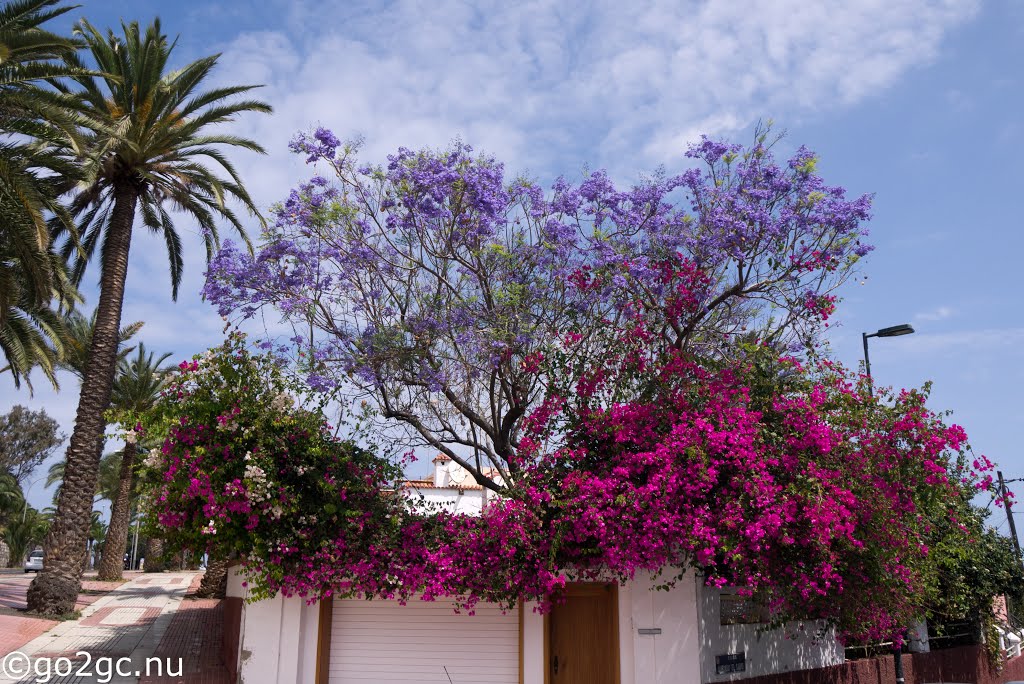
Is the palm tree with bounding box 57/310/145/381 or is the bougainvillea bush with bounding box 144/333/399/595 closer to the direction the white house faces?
the bougainvillea bush

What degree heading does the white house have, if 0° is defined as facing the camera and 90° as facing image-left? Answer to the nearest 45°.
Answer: approximately 0°

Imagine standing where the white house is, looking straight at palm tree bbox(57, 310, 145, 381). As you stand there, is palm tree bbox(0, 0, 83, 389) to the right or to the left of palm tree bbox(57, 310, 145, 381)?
left

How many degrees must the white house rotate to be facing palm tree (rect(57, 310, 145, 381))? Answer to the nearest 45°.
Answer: approximately 135° to its right

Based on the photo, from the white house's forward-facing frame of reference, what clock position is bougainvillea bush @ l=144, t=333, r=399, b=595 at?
The bougainvillea bush is roughly at 2 o'clock from the white house.

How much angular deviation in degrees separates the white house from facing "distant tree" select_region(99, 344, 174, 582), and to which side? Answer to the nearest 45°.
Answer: approximately 135° to its right

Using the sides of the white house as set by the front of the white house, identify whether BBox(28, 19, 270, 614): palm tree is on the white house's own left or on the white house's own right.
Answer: on the white house's own right

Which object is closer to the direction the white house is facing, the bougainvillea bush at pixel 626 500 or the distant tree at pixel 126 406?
the bougainvillea bush
